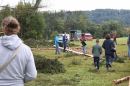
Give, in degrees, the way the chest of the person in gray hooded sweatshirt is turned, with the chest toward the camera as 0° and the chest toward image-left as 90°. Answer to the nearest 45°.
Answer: approximately 180°

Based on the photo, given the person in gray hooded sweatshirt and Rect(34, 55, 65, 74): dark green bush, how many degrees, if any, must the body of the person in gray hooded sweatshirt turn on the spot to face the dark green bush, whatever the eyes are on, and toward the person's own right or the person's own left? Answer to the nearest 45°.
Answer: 0° — they already face it
